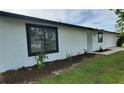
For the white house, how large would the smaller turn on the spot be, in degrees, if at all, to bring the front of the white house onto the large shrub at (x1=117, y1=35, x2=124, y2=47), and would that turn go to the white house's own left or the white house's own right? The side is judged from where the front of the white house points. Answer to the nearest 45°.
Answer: approximately 90° to the white house's own left

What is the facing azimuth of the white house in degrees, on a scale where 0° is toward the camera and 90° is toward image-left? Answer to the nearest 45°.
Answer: approximately 315°
